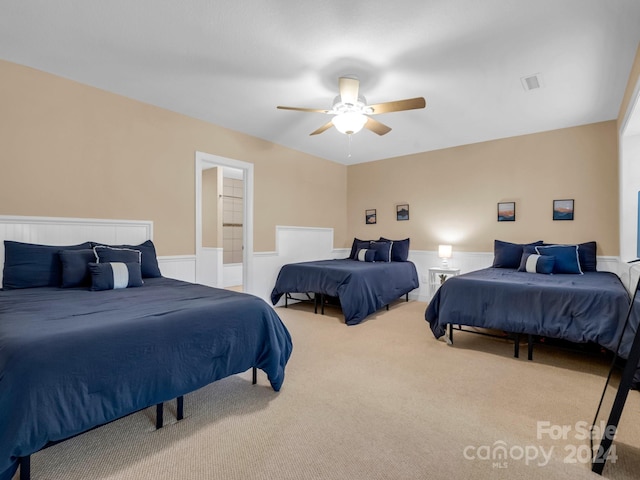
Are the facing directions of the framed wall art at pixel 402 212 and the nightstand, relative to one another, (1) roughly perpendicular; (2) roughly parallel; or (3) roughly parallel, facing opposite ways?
roughly parallel

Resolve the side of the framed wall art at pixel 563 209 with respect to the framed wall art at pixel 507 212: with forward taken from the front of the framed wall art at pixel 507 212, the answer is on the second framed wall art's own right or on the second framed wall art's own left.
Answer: on the second framed wall art's own left

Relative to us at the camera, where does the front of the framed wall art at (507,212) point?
facing the viewer

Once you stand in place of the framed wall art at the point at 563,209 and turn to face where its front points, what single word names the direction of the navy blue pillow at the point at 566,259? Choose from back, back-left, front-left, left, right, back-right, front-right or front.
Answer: front

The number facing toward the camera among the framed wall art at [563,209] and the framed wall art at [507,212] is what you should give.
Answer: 2

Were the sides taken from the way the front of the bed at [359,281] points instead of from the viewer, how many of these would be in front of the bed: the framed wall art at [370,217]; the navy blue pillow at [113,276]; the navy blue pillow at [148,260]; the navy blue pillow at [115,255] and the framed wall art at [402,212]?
3

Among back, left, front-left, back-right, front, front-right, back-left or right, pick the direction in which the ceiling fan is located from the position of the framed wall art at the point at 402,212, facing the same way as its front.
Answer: front

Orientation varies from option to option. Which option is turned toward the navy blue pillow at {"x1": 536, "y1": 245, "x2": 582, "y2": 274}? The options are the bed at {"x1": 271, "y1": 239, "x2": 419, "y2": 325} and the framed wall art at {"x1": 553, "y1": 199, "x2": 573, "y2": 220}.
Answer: the framed wall art

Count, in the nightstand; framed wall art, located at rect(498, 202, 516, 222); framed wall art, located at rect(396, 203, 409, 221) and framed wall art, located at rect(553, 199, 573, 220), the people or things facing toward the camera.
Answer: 4

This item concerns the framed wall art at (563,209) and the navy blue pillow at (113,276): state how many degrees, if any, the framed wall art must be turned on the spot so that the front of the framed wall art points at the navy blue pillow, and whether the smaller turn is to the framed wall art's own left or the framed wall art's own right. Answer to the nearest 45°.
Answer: approximately 45° to the framed wall art's own right

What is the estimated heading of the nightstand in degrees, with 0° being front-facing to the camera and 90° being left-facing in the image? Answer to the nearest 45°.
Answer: approximately 0°

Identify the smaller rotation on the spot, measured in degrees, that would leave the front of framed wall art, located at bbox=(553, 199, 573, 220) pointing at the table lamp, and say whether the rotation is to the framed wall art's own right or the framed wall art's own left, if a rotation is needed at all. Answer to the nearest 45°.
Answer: approximately 90° to the framed wall art's own right

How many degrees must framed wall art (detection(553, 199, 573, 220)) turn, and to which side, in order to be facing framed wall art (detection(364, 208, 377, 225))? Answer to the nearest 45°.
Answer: approximately 90° to its right

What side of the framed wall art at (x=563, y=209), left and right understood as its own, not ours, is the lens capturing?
front

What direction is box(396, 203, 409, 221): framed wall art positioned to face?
toward the camera
